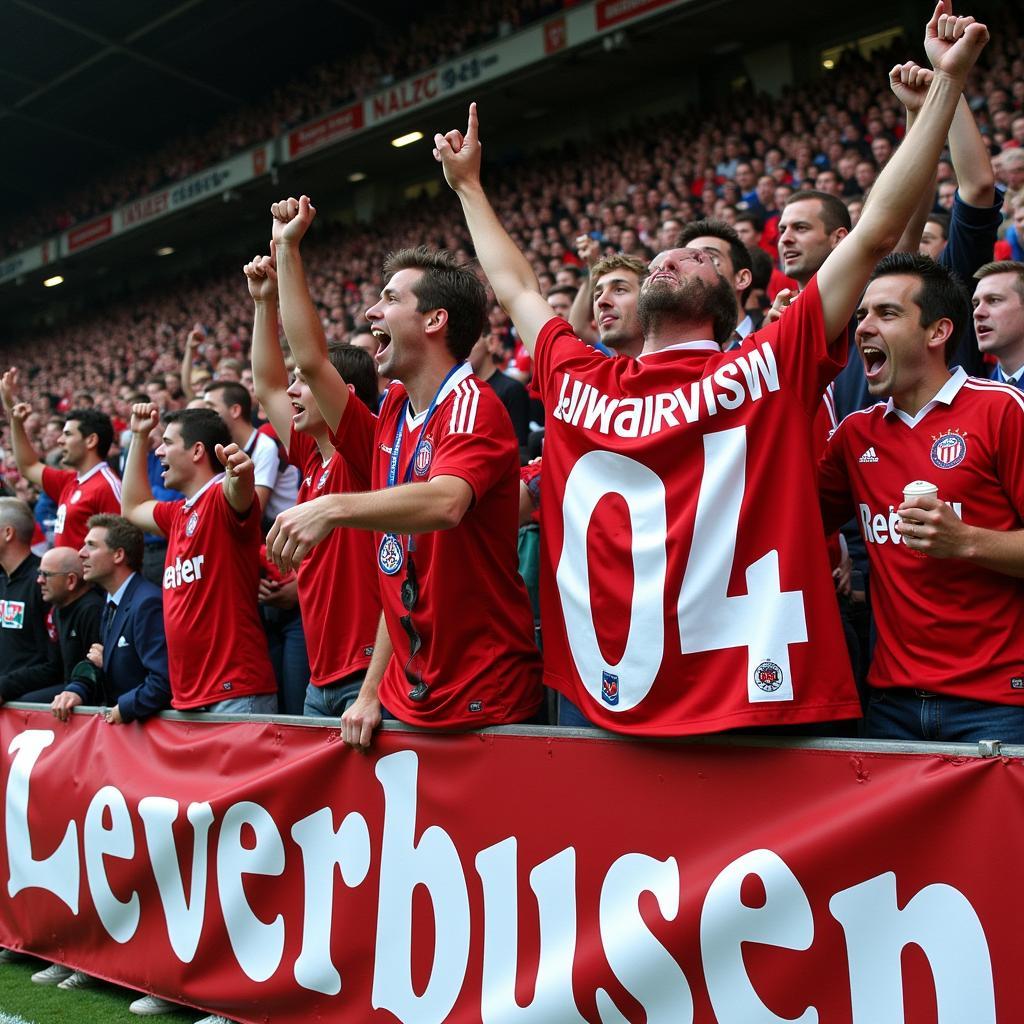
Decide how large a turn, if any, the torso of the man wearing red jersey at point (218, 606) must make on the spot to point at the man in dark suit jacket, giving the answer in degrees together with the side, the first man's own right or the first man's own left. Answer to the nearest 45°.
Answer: approximately 90° to the first man's own right

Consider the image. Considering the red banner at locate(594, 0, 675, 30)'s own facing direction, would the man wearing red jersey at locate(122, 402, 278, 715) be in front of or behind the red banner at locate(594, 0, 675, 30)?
in front

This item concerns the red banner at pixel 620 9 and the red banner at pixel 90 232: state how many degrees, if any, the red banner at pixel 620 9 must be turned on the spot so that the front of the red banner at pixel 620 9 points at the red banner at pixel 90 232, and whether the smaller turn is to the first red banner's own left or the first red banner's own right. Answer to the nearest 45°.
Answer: approximately 90° to the first red banner's own right

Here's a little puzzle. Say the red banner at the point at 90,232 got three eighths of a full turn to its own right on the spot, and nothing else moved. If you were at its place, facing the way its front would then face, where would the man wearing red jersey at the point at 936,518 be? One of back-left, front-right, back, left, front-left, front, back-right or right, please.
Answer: back

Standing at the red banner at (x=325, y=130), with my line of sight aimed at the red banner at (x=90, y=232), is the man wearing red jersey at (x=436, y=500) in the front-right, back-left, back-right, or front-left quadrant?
back-left

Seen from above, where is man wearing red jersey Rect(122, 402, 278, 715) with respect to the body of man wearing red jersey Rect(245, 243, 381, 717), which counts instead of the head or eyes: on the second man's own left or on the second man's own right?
on the second man's own right

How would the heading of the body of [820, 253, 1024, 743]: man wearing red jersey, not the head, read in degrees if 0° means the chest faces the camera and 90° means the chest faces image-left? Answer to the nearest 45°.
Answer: approximately 45°

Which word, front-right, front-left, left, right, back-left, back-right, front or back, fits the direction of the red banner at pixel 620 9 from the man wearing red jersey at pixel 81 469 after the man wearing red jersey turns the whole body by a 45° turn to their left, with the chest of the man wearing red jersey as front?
back-left

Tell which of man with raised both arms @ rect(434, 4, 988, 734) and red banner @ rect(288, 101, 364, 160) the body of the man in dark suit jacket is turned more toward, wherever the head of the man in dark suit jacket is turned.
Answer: the man with raised both arms

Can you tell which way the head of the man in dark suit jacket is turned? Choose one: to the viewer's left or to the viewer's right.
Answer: to the viewer's left

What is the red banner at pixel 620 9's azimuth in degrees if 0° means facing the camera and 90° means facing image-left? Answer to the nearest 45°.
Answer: approximately 45°

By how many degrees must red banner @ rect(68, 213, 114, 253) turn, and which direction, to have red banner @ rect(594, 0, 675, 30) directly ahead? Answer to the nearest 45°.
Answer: approximately 90° to its left
